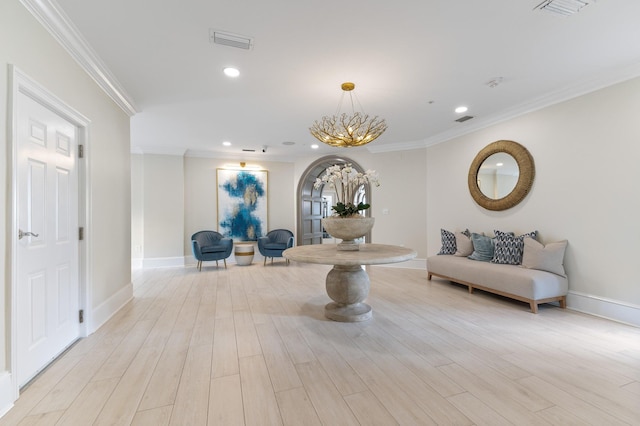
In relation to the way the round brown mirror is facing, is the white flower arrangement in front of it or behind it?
in front

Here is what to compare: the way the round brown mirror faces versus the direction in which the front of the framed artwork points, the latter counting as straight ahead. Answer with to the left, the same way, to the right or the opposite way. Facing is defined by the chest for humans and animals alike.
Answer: to the right

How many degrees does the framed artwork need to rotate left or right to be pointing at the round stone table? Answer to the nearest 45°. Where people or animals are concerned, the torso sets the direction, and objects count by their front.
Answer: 0° — it already faces it

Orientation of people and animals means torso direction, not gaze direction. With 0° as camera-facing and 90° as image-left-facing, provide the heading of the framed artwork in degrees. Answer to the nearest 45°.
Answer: approximately 0°

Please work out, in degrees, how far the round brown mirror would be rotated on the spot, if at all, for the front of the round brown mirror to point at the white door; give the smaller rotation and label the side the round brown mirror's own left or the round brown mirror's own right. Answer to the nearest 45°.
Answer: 0° — it already faces it

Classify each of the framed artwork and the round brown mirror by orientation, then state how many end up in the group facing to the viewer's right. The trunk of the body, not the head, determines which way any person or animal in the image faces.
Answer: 0

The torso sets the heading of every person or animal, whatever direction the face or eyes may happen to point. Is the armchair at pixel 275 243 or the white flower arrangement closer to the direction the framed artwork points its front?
the white flower arrangement
